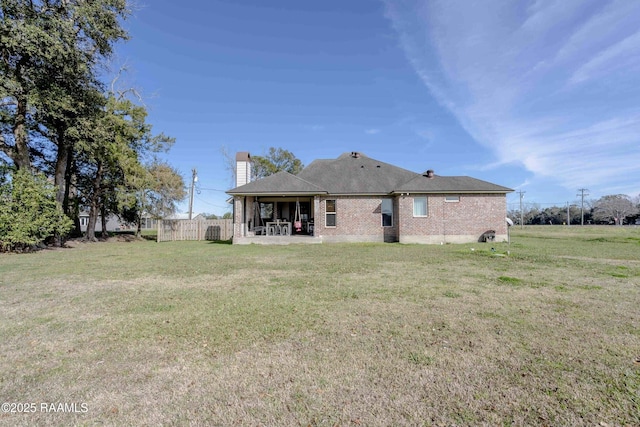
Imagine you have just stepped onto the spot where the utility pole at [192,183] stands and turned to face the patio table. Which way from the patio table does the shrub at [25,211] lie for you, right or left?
right

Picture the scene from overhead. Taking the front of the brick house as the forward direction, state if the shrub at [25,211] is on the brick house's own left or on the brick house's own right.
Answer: on the brick house's own left

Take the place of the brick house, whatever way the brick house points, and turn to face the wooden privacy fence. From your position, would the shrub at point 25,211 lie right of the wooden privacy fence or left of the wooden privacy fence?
left

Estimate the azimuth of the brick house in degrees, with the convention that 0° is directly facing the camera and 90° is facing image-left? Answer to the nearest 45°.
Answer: approximately 180°

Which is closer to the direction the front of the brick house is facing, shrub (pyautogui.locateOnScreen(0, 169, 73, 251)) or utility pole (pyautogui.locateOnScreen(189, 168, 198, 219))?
the utility pole

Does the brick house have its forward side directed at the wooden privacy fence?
no

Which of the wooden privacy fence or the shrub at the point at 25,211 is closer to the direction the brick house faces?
the wooden privacy fence

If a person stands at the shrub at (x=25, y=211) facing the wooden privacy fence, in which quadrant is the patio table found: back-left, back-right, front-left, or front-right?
front-right

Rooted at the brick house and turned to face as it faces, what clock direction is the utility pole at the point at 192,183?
The utility pole is roughly at 10 o'clock from the brick house.

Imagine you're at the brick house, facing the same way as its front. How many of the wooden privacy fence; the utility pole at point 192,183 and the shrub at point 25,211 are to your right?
0
